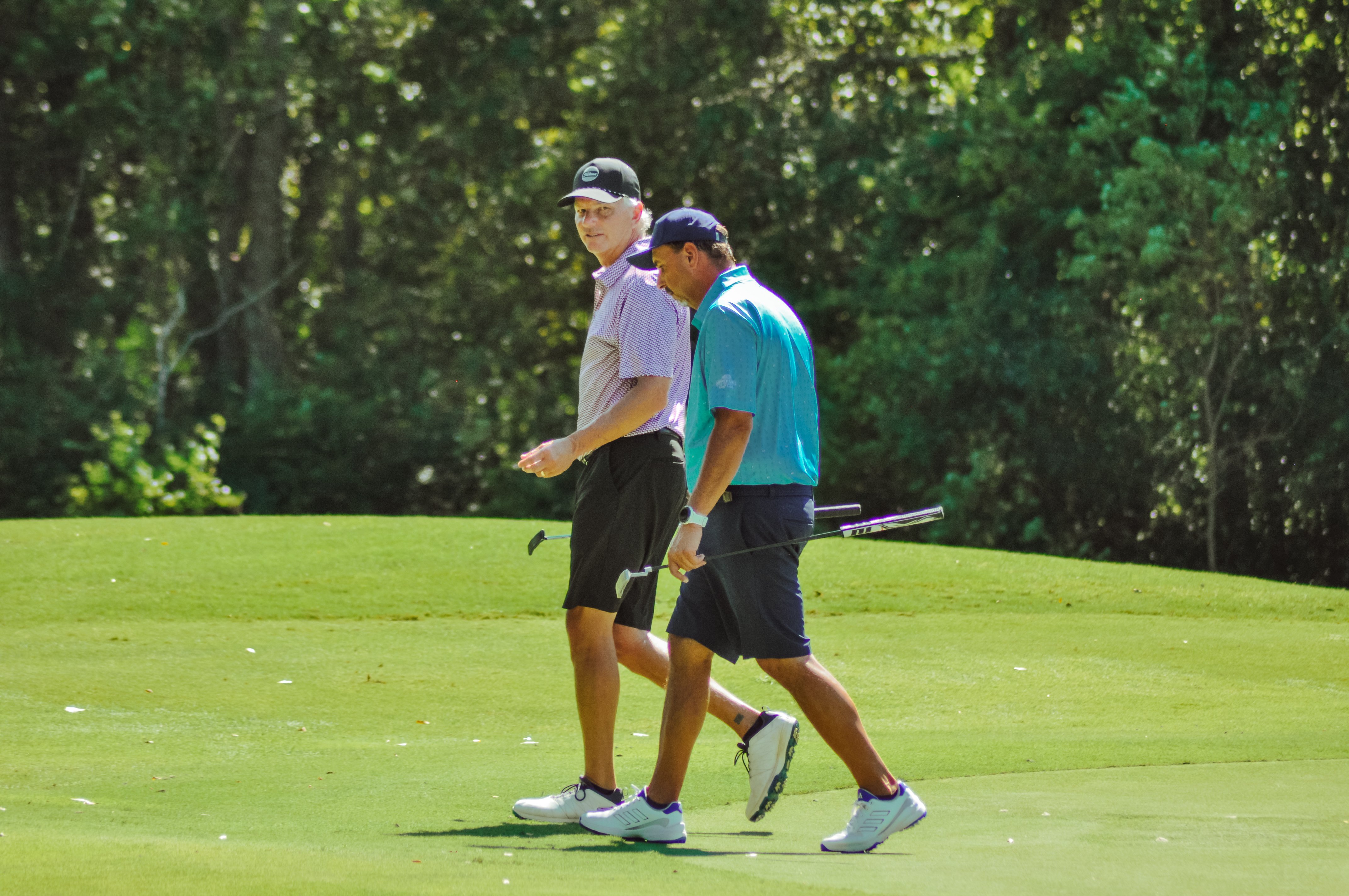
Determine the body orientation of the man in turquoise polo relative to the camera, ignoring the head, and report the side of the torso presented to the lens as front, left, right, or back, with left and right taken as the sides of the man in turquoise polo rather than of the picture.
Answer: left

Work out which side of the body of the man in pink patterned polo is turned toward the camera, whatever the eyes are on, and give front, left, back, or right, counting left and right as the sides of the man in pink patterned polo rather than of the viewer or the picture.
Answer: left
